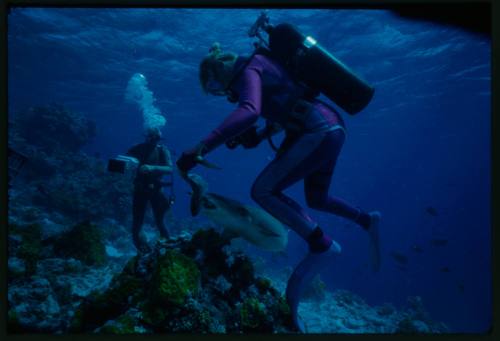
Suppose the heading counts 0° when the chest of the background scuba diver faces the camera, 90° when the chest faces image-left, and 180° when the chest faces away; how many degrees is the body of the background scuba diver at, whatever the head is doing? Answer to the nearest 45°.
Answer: approximately 0°

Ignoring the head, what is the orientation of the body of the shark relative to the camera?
to the viewer's right

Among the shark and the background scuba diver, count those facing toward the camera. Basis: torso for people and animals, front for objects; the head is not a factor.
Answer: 1

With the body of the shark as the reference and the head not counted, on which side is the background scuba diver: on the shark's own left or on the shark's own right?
on the shark's own left

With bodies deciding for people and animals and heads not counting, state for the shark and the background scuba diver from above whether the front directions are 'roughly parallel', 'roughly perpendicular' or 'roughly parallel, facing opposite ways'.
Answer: roughly perpendicular
